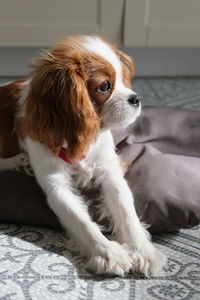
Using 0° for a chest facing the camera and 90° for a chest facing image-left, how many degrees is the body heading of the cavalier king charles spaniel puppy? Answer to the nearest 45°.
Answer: approximately 315°

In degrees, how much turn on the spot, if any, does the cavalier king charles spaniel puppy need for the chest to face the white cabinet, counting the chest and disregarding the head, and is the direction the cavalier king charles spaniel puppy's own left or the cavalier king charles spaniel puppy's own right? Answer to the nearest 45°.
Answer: approximately 135° to the cavalier king charles spaniel puppy's own left

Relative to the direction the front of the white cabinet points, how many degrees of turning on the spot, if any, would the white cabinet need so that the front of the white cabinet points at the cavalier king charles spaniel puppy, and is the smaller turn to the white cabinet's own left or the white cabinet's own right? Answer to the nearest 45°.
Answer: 0° — it already faces it

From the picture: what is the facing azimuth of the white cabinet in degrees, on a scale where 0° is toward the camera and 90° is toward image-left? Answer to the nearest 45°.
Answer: approximately 0°

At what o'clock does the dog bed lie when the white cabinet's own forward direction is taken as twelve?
The dog bed is roughly at 12 o'clock from the white cabinet.
